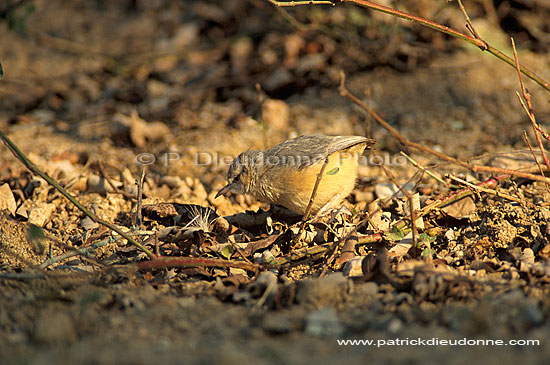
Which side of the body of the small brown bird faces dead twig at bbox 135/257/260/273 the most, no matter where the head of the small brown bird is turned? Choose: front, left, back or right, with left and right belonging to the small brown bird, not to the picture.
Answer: left

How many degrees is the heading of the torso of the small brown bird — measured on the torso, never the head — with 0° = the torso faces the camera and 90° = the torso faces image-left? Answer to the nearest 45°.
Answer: approximately 90°
